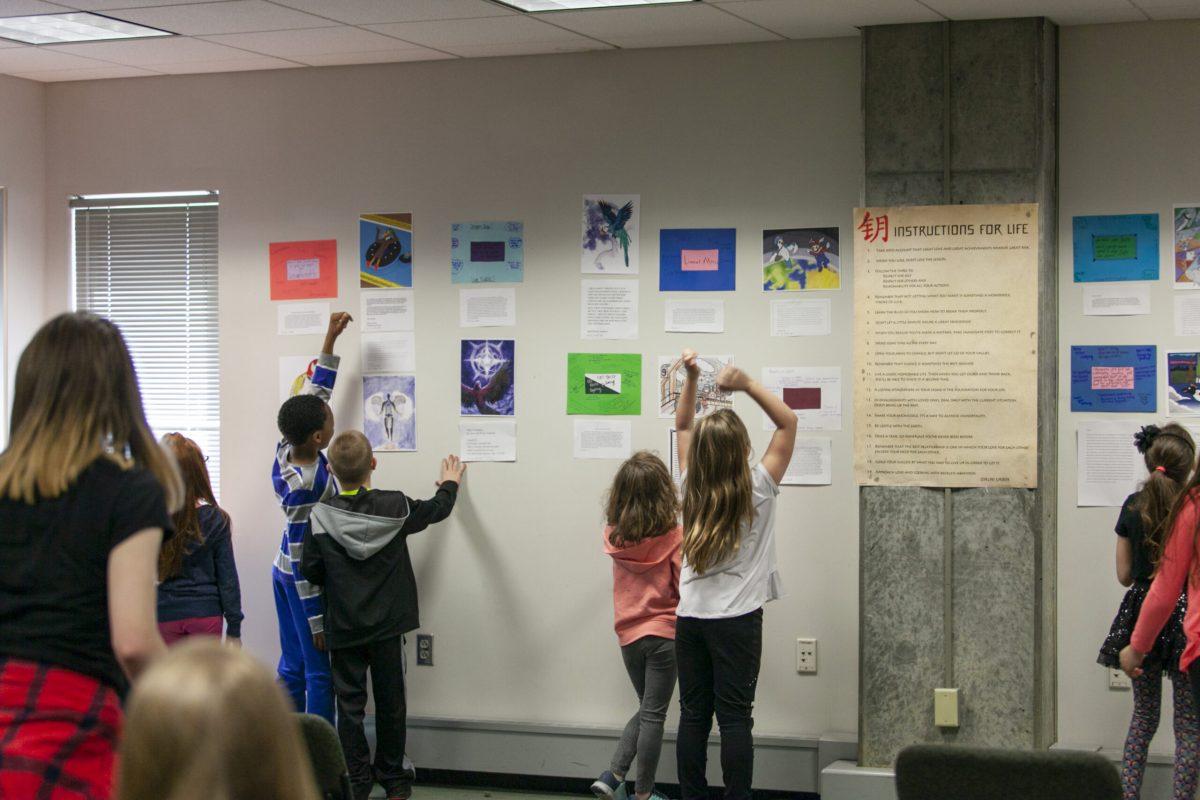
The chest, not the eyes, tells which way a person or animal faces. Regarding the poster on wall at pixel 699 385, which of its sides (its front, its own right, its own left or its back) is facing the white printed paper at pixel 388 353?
right

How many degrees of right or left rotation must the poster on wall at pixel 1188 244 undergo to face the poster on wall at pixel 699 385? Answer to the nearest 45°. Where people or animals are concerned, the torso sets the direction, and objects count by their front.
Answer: approximately 90° to its right

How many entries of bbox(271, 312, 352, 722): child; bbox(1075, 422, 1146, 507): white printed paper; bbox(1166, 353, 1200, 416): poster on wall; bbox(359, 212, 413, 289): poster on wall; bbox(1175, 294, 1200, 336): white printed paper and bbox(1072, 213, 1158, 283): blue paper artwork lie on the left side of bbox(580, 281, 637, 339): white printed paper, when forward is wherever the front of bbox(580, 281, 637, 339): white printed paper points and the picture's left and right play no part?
4

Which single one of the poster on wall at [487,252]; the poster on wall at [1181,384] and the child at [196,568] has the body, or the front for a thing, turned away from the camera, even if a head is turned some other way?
the child

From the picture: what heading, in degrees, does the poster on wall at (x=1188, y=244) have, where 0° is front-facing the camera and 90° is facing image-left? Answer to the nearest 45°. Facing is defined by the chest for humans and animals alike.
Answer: approximately 0°

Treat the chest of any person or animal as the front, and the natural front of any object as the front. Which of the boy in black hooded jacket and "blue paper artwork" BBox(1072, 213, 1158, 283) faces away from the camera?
the boy in black hooded jacket

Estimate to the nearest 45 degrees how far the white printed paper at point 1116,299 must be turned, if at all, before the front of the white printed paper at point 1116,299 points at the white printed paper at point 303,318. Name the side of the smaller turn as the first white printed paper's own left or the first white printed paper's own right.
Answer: approximately 90° to the first white printed paper's own right

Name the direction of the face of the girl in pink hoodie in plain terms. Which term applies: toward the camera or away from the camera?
away from the camera

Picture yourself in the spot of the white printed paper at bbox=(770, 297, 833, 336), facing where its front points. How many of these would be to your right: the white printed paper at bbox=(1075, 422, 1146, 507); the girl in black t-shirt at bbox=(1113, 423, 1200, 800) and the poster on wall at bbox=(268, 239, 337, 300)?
1

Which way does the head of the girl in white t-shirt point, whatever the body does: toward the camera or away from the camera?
away from the camera

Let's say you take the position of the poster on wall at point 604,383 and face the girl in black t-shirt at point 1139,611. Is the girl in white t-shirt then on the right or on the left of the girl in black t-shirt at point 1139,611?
right

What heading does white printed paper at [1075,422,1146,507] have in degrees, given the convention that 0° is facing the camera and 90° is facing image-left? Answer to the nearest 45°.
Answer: approximately 0°

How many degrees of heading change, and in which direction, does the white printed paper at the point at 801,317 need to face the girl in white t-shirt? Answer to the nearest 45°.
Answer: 0° — it already faces them
